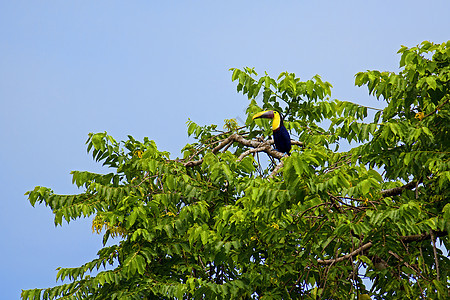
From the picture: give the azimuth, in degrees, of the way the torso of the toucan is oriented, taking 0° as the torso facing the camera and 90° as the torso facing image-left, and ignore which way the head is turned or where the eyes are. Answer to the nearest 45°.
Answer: approximately 90°
